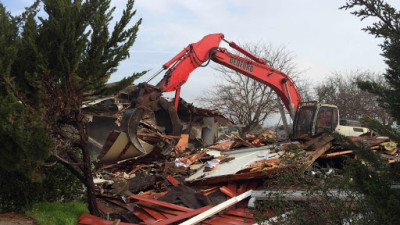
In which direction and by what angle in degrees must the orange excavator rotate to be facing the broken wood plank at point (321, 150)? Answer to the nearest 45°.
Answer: approximately 135° to its left

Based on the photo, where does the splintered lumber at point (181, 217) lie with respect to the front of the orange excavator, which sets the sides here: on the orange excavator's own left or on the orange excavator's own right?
on the orange excavator's own left

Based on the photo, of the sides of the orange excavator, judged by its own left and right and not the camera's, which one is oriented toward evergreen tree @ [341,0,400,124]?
left

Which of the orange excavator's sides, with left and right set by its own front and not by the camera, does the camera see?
left

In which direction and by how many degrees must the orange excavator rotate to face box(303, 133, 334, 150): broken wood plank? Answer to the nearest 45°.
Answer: approximately 135° to its left

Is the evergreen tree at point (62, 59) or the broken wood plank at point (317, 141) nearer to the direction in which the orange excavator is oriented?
the evergreen tree

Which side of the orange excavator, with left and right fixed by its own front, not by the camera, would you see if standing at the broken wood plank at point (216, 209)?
left

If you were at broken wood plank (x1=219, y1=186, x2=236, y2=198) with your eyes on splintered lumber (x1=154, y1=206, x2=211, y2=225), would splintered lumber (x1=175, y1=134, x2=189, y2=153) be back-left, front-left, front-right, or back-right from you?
back-right
